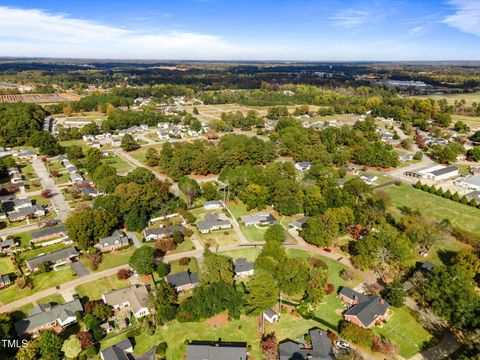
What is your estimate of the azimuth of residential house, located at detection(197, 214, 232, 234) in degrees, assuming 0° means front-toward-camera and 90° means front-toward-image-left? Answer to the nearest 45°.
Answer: approximately 0°

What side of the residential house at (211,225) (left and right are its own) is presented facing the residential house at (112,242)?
right

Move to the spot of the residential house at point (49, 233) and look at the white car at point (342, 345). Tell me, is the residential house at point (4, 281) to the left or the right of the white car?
right

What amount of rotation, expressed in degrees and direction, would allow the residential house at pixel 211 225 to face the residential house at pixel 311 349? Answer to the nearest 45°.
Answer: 0° — it already faces it

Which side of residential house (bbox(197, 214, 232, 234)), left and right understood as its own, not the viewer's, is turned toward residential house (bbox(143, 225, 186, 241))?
right

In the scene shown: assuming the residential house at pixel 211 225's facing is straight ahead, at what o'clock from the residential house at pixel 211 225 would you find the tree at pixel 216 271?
The tree is roughly at 12 o'clock from the residential house.

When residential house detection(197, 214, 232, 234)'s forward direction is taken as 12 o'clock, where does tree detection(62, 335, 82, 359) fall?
The tree is roughly at 1 o'clock from the residential house.

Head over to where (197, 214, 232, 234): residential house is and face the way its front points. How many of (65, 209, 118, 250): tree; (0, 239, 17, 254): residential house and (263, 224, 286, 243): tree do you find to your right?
2

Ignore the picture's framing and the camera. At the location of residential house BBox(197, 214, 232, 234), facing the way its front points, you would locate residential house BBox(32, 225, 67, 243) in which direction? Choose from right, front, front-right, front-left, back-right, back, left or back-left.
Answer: right

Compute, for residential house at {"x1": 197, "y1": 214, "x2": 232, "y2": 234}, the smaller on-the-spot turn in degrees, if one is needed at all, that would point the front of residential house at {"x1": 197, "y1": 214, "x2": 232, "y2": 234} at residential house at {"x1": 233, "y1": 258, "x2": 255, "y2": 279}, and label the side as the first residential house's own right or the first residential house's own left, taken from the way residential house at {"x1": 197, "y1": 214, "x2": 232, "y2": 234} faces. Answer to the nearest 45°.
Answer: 0° — it already faces it

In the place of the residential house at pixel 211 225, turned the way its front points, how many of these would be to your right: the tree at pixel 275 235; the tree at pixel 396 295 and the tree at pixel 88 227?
1

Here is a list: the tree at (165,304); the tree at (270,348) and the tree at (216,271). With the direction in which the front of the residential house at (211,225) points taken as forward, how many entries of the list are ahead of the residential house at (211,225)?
3

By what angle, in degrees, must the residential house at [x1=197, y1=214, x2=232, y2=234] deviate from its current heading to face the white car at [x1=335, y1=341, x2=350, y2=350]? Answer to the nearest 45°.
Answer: approximately 45° to its left

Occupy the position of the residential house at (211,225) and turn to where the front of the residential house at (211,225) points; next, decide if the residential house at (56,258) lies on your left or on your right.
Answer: on your right

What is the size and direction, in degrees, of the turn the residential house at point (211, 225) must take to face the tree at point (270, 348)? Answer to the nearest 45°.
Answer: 0° — it already faces it

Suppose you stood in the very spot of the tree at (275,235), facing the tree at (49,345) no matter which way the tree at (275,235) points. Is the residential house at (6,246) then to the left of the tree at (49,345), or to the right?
right
